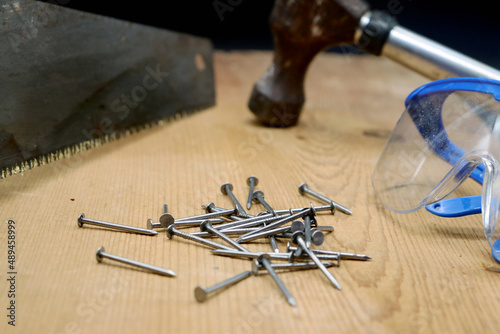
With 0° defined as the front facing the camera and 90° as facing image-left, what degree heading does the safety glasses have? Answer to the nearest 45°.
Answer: approximately 45°

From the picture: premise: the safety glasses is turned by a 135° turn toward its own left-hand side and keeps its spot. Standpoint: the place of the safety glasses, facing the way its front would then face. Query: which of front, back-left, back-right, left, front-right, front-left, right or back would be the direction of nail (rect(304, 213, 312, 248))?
back-right

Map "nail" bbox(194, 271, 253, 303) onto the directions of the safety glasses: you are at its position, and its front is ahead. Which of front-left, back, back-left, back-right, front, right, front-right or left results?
front

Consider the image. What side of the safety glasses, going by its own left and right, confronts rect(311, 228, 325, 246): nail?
front

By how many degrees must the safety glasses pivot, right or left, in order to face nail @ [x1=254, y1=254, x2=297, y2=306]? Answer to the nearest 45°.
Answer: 0° — it already faces it

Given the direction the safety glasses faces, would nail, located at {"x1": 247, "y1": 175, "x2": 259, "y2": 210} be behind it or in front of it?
in front

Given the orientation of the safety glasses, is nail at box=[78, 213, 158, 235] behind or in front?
in front

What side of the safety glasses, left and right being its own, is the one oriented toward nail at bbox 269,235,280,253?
front
